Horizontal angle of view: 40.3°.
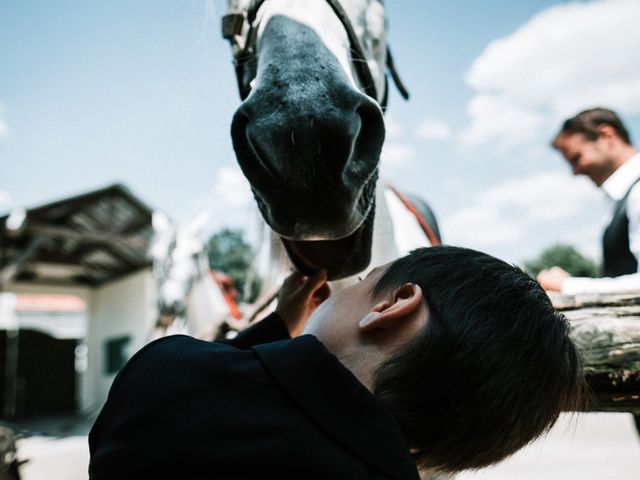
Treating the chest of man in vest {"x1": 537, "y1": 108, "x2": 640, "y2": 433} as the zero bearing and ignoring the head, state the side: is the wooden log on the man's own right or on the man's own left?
on the man's own left

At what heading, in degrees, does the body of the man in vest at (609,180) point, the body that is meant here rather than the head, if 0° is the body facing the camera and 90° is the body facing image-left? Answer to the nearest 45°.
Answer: approximately 90°

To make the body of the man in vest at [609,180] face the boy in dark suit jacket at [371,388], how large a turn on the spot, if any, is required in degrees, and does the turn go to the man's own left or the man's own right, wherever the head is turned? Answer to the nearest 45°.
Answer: approximately 90° to the man's own left

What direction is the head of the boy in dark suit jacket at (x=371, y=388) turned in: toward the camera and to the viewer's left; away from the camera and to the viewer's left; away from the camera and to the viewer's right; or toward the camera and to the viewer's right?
away from the camera and to the viewer's left
